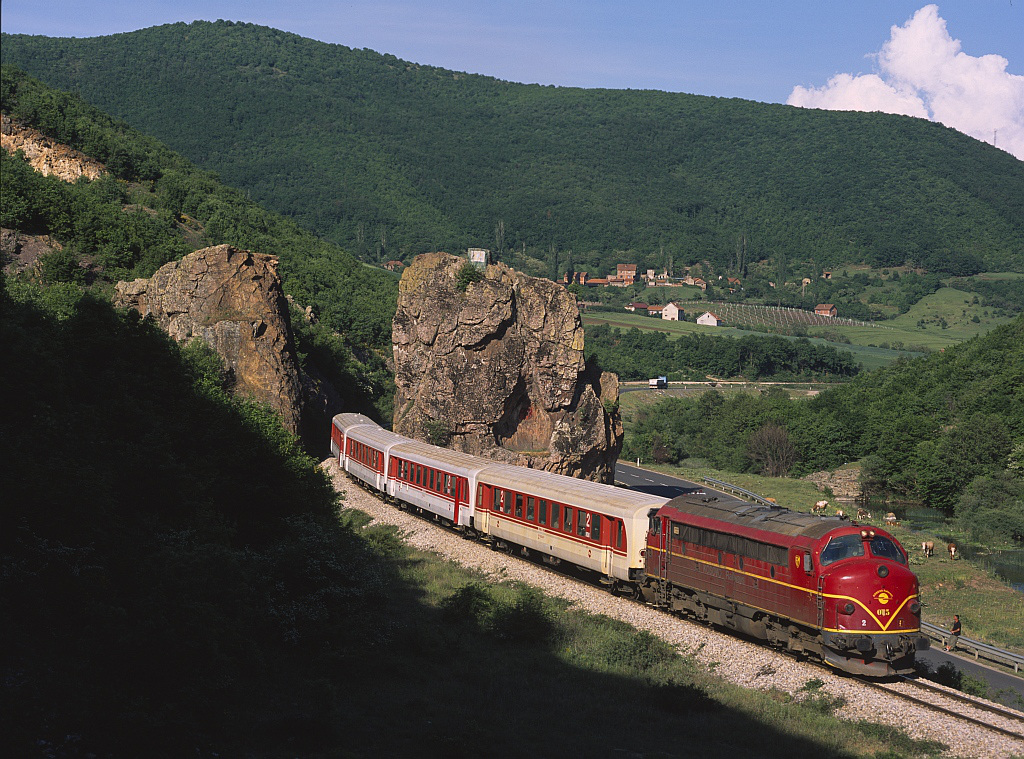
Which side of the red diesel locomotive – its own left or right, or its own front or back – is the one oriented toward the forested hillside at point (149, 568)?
right

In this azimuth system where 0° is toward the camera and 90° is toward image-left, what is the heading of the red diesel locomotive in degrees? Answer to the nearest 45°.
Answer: approximately 315°

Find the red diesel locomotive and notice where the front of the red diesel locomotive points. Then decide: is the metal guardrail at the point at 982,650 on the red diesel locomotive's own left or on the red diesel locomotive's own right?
on the red diesel locomotive's own left

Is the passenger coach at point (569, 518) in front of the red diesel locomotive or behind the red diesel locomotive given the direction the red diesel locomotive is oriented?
behind
